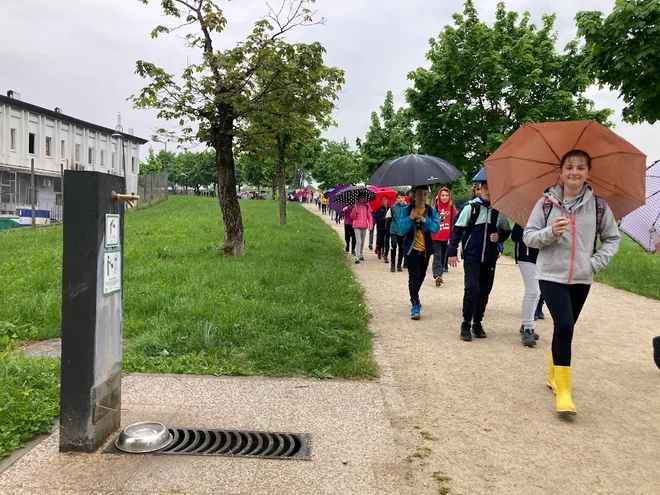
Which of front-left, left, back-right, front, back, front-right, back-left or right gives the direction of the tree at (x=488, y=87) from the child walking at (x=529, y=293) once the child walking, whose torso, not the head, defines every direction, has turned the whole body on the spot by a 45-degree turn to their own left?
back-left

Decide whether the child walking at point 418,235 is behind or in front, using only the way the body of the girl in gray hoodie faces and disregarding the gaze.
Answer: behind

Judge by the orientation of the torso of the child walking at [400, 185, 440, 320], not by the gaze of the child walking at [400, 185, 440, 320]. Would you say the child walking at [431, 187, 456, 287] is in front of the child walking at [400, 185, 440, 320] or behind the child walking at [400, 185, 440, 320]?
behind

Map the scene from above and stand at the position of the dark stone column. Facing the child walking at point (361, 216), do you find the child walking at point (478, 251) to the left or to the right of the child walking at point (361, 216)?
right

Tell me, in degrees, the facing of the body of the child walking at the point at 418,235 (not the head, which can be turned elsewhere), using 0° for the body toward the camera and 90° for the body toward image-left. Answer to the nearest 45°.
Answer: approximately 0°

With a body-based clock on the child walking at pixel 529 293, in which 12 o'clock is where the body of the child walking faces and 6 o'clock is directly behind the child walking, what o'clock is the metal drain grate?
The metal drain grate is roughly at 1 o'clock from the child walking.

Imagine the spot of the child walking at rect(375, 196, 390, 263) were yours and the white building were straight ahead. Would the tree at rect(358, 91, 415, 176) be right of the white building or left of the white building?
right

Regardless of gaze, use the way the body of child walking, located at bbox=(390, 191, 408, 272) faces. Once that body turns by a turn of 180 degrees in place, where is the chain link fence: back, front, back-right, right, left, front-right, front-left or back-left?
front-left
